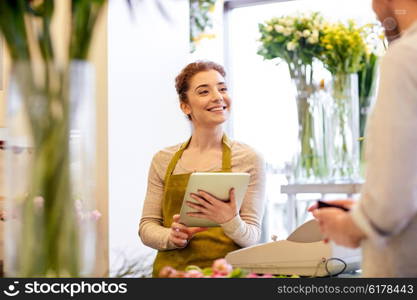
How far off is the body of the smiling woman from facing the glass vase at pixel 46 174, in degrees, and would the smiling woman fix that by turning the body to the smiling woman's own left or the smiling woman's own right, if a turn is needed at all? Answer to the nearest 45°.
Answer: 0° — they already face it

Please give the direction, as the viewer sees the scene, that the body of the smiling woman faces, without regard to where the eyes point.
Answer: toward the camera

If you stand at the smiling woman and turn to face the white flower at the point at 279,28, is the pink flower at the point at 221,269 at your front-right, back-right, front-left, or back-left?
back-right

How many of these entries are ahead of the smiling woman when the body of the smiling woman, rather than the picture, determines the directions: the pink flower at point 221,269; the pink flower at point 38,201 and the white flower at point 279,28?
2

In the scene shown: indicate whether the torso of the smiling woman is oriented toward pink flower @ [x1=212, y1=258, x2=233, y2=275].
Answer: yes

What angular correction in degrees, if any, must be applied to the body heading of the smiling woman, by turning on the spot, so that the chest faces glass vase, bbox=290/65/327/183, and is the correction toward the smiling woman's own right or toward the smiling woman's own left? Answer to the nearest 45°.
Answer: approximately 135° to the smiling woman's own left

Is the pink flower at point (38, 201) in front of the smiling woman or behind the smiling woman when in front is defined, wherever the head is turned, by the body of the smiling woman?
in front

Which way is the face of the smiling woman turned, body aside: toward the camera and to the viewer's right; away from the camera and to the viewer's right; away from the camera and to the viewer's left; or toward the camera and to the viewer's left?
toward the camera and to the viewer's right

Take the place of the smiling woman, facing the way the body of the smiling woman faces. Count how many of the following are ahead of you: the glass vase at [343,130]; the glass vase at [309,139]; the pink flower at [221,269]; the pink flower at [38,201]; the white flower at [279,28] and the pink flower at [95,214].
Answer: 3

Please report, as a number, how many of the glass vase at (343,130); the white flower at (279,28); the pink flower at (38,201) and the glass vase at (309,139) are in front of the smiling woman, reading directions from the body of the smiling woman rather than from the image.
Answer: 1

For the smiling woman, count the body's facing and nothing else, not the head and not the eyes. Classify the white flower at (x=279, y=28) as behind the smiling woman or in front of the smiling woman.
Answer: behind

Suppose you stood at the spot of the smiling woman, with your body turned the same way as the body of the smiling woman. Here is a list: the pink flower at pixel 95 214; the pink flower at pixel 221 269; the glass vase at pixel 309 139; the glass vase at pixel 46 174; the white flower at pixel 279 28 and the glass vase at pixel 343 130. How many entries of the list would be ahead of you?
3

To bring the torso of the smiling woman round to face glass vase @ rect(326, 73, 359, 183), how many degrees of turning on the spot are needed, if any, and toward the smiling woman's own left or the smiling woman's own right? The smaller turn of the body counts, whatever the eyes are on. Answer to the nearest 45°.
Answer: approximately 135° to the smiling woman's own left

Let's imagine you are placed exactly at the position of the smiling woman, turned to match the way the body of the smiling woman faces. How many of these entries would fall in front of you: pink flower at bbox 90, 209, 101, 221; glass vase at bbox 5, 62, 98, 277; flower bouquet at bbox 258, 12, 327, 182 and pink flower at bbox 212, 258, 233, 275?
3

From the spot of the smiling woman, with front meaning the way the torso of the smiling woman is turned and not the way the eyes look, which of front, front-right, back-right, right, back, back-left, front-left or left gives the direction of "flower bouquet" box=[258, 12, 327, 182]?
back-left
